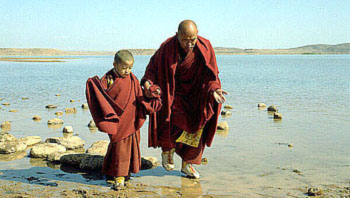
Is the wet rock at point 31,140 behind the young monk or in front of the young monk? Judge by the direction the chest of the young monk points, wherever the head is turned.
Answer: behind

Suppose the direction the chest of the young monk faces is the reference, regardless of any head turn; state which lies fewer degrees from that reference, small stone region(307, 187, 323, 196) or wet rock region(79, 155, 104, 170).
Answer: the small stone

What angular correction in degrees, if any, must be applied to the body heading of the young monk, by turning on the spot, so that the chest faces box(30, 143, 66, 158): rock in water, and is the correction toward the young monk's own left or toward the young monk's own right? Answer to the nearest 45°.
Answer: approximately 135° to the young monk's own right

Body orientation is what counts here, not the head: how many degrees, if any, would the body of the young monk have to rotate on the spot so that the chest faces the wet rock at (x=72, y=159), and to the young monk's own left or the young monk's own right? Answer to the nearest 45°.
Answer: approximately 135° to the young monk's own right

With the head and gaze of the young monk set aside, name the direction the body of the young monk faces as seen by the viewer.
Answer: toward the camera

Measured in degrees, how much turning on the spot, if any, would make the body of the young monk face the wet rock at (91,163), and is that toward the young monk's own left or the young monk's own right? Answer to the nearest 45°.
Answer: approximately 135° to the young monk's own right

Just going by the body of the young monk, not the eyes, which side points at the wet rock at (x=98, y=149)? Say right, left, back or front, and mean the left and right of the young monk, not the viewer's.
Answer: back

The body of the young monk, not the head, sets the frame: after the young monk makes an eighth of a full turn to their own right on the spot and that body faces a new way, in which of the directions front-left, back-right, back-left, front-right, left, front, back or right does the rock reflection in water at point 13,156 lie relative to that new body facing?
right

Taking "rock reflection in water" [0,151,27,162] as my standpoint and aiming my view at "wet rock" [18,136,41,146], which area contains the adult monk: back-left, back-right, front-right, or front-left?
back-right

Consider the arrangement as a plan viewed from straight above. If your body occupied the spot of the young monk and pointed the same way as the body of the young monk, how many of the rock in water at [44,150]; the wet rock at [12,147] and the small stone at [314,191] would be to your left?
1

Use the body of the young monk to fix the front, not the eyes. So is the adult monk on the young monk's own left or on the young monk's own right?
on the young monk's own left

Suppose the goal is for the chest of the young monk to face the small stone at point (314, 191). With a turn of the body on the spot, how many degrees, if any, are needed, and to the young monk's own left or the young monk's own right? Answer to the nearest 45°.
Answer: approximately 90° to the young monk's own left

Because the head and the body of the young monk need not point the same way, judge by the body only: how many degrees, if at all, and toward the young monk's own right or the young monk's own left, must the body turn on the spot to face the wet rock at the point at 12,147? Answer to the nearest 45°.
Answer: approximately 135° to the young monk's own right
